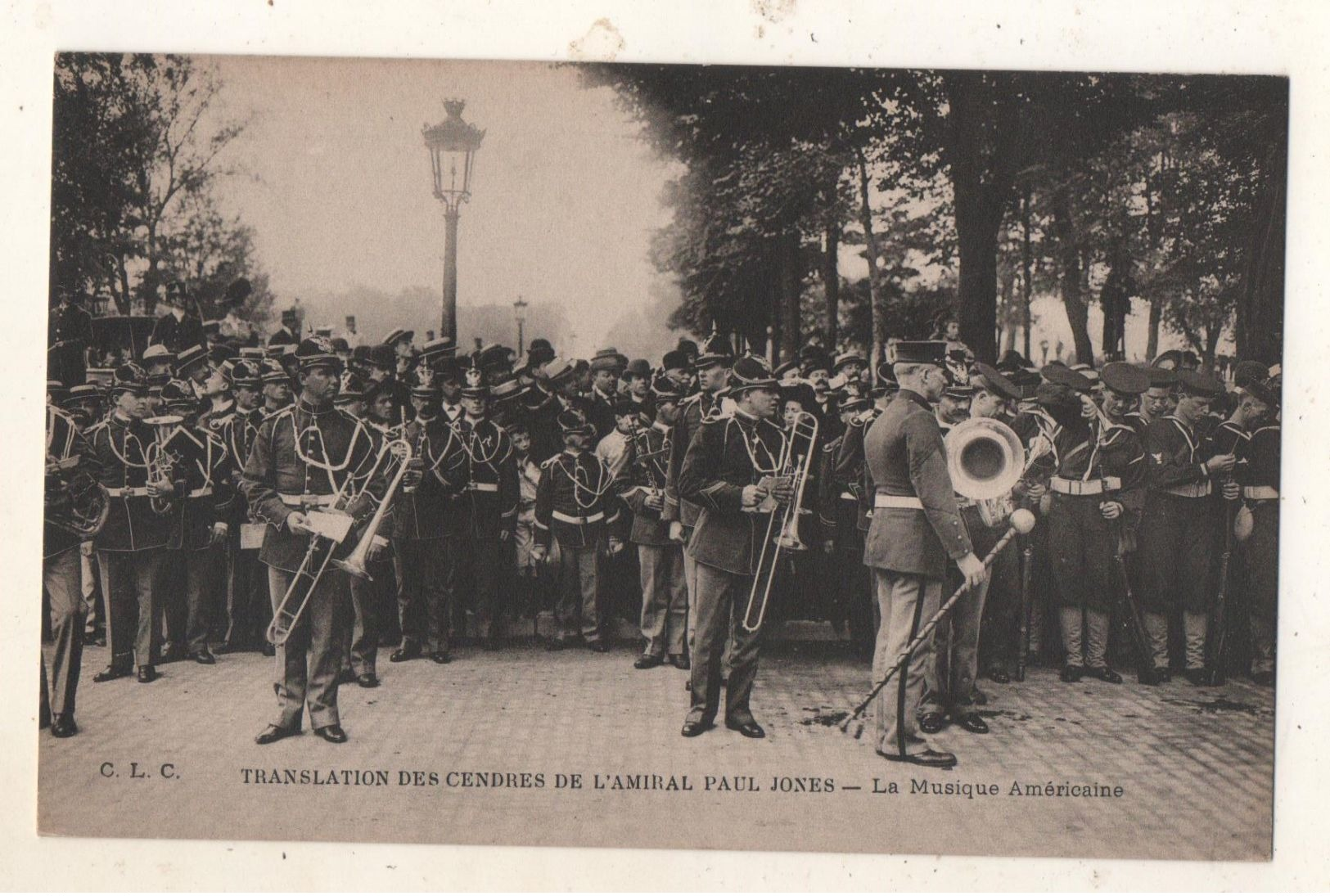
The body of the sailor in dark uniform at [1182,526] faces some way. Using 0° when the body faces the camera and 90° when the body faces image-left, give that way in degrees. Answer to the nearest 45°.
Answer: approximately 315°

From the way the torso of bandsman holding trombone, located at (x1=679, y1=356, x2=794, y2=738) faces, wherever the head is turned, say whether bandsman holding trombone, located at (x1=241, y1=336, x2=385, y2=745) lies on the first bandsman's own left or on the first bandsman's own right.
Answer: on the first bandsman's own right

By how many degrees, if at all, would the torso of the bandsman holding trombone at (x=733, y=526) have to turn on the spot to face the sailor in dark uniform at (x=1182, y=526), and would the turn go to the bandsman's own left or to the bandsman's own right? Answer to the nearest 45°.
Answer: approximately 45° to the bandsman's own left

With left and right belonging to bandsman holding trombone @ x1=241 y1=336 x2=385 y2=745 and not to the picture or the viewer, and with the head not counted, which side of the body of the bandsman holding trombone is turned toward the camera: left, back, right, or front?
front

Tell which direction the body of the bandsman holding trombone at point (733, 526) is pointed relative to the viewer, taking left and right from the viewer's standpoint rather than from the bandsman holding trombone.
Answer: facing the viewer and to the right of the viewer

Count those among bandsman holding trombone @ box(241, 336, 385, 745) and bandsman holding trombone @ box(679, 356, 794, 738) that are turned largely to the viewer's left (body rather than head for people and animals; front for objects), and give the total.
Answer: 0

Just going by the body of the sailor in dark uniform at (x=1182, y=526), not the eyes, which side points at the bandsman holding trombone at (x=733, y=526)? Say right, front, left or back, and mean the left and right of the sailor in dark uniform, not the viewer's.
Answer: right
